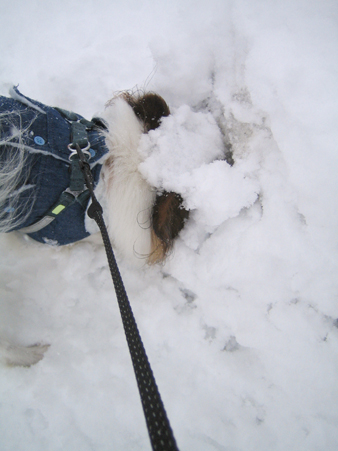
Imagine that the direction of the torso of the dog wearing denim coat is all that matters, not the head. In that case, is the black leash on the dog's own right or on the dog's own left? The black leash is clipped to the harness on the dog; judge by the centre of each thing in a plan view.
on the dog's own right

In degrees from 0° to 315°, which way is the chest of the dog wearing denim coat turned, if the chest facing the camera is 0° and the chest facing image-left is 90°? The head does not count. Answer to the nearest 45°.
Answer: approximately 270°
